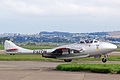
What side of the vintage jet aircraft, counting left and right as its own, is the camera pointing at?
right
